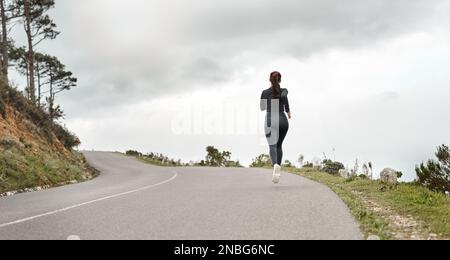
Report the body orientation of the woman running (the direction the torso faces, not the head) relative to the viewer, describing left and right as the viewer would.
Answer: facing away from the viewer

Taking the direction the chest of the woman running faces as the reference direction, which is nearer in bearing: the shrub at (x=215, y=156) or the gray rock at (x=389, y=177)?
the shrub

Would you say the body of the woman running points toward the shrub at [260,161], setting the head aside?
yes

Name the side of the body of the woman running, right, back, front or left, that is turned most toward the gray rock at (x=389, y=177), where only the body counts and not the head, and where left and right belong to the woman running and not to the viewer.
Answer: right

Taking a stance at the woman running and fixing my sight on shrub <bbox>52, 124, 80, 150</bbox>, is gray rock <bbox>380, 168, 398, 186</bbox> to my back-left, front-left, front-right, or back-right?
back-right

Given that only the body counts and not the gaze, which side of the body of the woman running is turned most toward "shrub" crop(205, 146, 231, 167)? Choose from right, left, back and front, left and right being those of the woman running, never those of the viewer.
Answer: front

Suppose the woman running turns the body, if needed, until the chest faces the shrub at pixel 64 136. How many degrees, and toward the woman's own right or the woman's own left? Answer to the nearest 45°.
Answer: approximately 45° to the woman's own left
